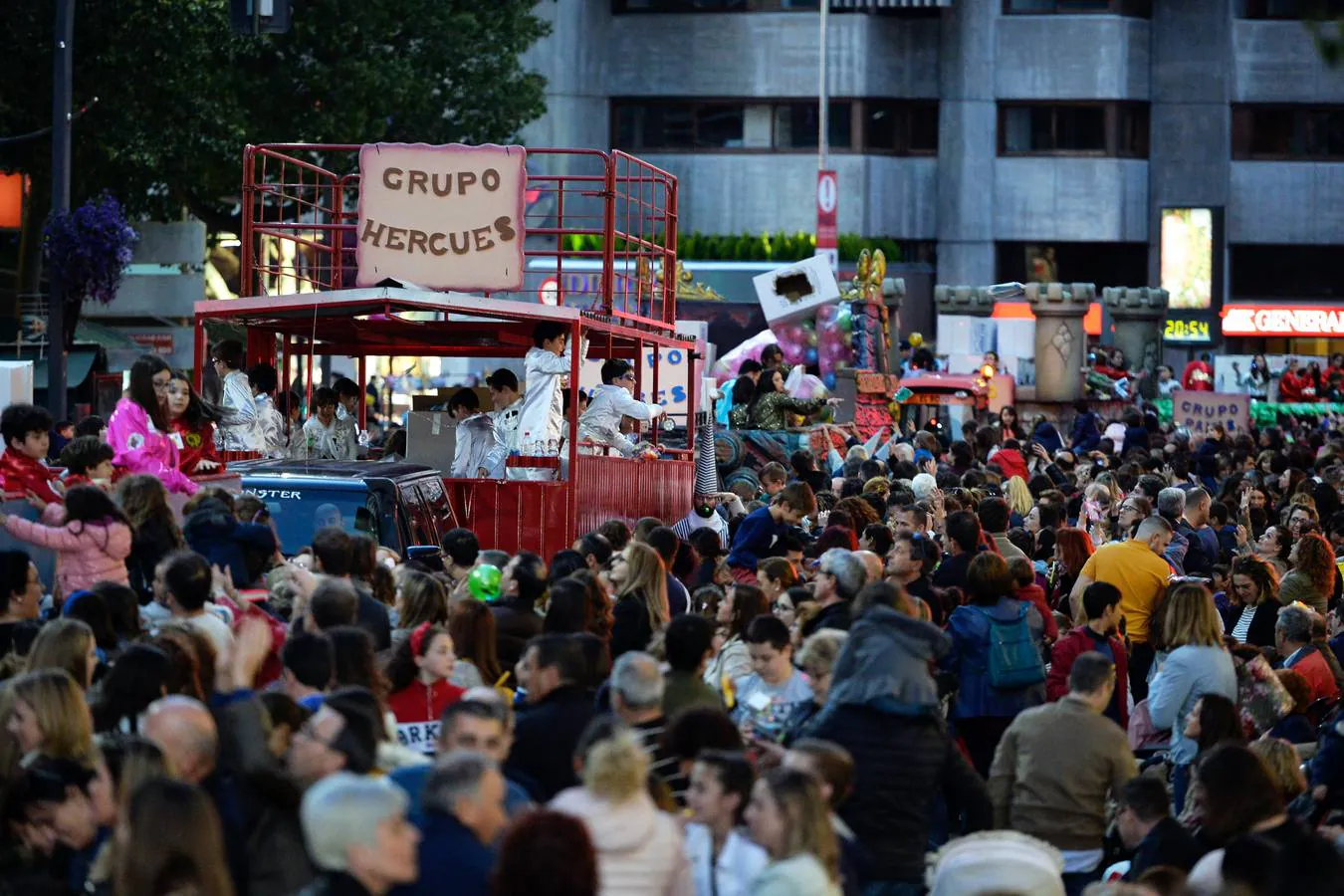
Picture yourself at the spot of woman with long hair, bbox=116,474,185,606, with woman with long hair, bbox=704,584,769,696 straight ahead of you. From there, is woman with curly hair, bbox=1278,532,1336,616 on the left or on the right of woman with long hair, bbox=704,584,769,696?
left

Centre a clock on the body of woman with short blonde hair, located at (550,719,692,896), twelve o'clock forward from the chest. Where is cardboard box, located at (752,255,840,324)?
The cardboard box is roughly at 12 o'clock from the woman with short blonde hair.

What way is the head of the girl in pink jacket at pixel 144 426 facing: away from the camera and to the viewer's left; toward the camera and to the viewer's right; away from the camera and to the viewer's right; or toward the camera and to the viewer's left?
toward the camera and to the viewer's right

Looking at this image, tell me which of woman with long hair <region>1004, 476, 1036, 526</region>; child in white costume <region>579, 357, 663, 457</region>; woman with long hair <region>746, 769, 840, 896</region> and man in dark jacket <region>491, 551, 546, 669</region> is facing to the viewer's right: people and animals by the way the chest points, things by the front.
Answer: the child in white costume

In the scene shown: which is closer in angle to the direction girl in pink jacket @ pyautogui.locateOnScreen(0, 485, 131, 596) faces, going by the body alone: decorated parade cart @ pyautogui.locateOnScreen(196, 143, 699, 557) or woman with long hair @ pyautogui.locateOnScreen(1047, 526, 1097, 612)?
the decorated parade cart

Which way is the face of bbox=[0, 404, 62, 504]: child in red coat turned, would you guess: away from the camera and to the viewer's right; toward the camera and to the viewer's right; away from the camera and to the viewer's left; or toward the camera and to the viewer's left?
toward the camera and to the viewer's right

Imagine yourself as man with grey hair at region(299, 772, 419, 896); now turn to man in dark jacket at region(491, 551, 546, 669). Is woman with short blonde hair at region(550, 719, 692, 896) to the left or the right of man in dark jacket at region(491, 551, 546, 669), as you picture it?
right

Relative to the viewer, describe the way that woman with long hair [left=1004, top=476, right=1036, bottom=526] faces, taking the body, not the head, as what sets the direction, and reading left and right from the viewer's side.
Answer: facing away from the viewer

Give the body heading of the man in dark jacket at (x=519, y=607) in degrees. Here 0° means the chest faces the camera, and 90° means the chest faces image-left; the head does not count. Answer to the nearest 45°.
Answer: approximately 135°

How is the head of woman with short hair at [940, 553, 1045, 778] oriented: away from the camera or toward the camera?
away from the camera

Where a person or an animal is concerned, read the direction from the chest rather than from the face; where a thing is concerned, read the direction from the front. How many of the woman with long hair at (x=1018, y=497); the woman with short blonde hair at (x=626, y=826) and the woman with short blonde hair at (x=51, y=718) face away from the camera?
2

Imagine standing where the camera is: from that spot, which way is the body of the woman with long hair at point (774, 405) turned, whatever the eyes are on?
to the viewer's right
